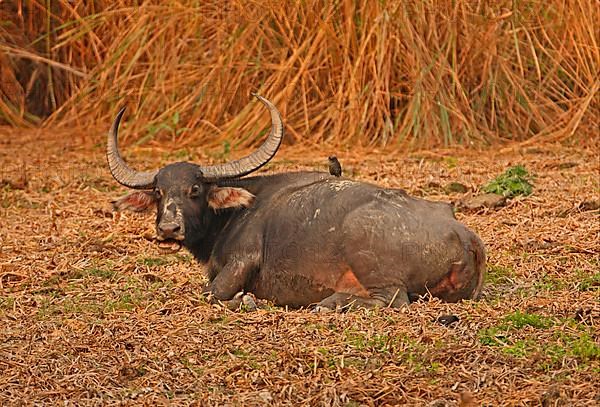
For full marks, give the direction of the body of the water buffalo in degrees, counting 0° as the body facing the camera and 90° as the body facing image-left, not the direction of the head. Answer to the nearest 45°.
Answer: approximately 90°
